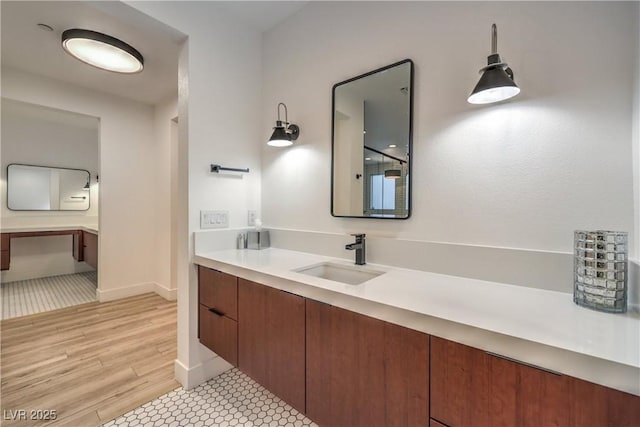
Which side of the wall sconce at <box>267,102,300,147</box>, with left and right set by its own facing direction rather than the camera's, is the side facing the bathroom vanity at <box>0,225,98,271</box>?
right

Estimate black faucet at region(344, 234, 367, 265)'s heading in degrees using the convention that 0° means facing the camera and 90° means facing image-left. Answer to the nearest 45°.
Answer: approximately 45°

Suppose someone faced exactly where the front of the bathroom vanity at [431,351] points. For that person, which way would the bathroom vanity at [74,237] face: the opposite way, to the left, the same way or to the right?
to the left

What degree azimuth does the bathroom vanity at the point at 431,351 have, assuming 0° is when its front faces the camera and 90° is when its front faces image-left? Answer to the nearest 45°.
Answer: approximately 45°

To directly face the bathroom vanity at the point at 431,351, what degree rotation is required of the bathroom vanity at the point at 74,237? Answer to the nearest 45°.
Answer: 0° — it already faces it

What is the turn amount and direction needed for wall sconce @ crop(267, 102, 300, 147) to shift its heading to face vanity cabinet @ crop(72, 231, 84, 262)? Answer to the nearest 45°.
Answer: approximately 90° to its right

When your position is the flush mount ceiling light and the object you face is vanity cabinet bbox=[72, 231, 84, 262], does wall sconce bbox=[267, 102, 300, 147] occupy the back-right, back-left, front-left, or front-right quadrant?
back-right

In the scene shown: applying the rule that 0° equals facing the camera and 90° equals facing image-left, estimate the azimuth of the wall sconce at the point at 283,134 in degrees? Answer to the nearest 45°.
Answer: approximately 45°

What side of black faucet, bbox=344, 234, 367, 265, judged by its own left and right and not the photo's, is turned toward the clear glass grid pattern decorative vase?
left

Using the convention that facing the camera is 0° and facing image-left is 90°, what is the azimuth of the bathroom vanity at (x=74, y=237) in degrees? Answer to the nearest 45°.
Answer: approximately 0°

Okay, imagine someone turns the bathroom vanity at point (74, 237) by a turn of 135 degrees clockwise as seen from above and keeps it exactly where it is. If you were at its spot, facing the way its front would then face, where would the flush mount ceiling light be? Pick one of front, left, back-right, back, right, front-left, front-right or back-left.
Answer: back-left

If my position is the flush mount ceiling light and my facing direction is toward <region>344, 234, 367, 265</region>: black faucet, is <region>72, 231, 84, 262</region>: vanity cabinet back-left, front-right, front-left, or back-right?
back-left
